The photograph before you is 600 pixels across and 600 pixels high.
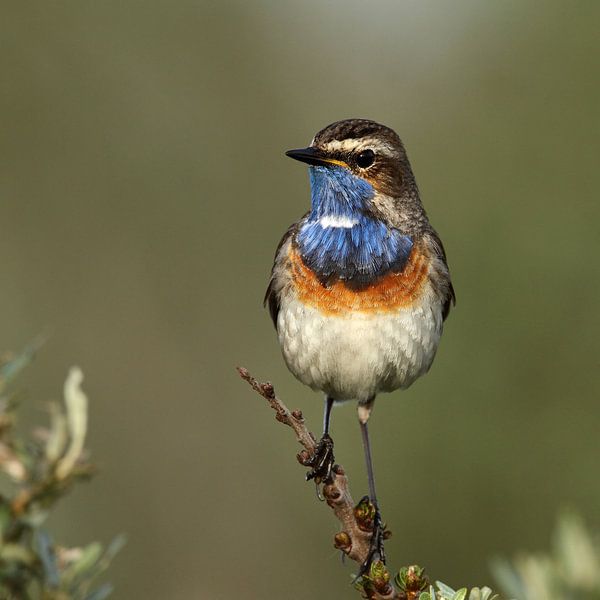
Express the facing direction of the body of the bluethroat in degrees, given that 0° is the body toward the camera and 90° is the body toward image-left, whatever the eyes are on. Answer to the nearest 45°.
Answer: approximately 0°
